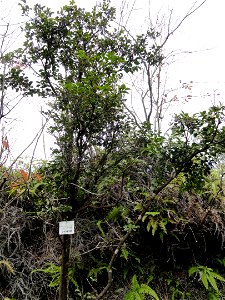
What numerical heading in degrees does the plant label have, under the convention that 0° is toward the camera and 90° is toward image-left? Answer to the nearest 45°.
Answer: approximately 0°
